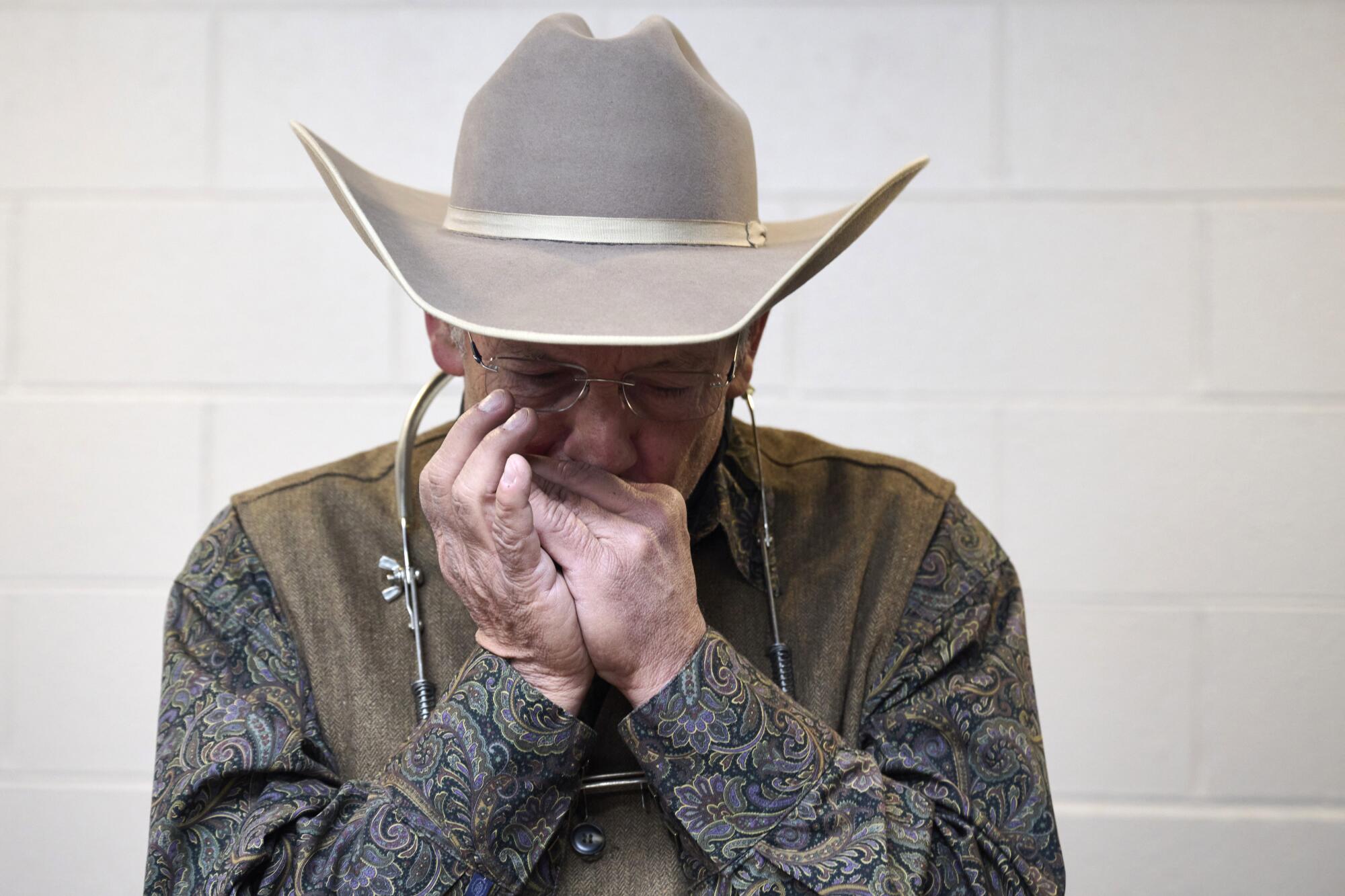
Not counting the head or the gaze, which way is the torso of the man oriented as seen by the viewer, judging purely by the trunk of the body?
toward the camera

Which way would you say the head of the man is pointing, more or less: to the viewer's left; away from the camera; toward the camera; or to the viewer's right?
toward the camera
